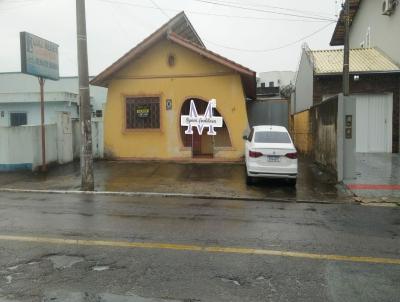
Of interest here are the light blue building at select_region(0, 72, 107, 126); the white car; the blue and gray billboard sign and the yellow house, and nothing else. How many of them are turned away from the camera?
1

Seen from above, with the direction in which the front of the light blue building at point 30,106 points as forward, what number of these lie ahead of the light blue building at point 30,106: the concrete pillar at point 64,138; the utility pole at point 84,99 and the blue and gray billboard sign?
3

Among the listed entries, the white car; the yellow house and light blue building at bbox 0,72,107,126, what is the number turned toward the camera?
2

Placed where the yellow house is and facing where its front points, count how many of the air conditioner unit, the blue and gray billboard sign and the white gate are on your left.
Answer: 2

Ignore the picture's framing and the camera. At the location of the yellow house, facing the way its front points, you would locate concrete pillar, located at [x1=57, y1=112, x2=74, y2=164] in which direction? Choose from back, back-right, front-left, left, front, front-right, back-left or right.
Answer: right

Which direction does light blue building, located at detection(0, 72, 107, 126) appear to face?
toward the camera

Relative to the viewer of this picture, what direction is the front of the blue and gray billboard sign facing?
facing the viewer and to the right of the viewer

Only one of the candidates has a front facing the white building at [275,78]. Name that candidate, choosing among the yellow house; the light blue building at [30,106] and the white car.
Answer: the white car

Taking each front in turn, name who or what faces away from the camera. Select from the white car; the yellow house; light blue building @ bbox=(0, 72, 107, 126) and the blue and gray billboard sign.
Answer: the white car

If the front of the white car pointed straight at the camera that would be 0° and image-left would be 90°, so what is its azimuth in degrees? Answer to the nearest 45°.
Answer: approximately 180°

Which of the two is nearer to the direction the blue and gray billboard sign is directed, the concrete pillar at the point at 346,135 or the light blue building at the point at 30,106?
the concrete pillar

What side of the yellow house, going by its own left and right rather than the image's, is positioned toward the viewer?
front

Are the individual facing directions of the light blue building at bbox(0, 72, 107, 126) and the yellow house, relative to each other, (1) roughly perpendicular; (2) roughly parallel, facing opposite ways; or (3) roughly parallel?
roughly parallel

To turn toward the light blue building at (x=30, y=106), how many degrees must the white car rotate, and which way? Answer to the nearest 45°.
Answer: approximately 45° to its left

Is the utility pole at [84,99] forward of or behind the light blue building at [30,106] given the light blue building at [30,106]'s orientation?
forward

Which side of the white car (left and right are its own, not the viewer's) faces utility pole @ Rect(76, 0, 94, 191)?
left

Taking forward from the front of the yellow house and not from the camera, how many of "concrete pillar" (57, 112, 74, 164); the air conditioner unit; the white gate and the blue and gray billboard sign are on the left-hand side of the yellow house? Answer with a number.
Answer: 2
